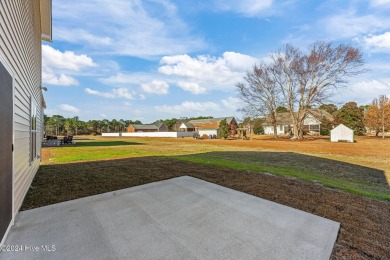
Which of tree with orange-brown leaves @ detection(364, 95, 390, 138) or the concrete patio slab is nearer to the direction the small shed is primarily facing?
the concrete patio slab

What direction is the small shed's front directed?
toward the camera

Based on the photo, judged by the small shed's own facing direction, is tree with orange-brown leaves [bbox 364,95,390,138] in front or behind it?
behind

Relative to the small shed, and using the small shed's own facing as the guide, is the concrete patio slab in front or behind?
in front

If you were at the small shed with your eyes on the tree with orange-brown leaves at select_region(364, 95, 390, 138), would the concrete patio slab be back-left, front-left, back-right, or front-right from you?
back-right
